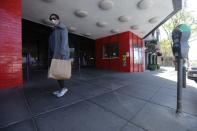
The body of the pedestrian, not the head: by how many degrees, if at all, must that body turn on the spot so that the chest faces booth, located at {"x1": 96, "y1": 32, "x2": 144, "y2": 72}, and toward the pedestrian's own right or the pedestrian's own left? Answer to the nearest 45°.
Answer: approximately 180°

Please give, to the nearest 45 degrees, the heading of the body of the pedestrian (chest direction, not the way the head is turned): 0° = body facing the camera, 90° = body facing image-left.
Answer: approximately 45°

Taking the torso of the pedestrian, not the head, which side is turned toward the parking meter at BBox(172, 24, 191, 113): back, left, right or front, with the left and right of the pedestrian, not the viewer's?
left

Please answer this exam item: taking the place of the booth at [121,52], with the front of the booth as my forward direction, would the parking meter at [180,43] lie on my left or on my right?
on my left
